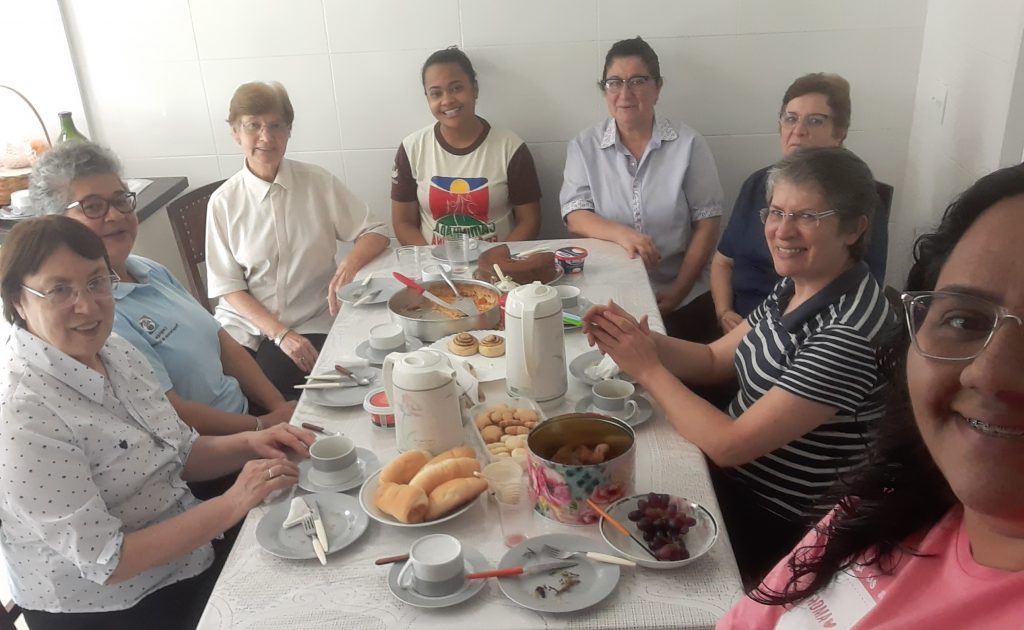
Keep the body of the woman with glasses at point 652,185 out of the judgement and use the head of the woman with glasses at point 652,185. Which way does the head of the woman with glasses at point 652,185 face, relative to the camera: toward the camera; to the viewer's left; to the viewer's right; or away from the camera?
toward the camera

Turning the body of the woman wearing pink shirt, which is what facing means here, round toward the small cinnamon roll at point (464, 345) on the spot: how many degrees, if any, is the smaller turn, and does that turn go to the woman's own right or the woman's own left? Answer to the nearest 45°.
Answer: approximately 135° to the woman's own right

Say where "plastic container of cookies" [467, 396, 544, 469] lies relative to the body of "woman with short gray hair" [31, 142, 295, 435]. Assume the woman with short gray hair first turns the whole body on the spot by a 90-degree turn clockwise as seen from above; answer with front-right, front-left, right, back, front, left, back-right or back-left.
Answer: left

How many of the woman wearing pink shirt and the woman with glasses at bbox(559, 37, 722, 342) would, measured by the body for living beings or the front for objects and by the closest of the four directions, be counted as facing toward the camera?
2

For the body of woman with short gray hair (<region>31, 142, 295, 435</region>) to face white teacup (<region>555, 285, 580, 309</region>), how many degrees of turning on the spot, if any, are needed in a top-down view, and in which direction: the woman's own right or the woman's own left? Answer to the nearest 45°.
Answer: approximately 45° to the woman's own left

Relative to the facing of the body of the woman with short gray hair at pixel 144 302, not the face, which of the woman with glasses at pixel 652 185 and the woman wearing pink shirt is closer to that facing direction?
the woman wearing pink shirt

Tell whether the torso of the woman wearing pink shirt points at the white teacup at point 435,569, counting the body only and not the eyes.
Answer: no

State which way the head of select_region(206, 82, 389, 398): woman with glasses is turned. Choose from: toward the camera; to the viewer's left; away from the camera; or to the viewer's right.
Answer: toward the camera

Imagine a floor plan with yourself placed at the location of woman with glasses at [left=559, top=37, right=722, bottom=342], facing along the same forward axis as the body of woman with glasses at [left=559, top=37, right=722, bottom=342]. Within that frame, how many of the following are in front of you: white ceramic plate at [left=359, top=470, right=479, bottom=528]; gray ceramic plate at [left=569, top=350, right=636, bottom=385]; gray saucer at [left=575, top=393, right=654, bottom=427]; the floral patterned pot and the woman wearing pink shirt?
5

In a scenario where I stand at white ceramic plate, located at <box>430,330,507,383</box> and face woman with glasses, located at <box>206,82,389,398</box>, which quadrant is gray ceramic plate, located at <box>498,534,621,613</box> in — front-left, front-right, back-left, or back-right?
back-left

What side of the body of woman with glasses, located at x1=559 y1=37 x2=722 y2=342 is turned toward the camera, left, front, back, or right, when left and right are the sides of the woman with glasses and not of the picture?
front

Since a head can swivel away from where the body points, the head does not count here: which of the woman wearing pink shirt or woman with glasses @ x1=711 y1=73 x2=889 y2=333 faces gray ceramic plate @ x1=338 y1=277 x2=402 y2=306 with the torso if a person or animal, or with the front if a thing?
the woman with glasses

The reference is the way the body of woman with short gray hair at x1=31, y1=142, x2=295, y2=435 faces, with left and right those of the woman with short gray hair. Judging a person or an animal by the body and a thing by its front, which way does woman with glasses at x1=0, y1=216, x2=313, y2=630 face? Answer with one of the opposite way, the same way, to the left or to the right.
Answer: the same way

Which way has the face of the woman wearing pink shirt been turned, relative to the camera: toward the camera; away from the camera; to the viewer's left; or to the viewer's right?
toward the camera

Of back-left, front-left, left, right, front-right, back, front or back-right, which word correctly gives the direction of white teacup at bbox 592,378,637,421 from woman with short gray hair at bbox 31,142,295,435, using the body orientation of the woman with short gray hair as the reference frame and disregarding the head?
front

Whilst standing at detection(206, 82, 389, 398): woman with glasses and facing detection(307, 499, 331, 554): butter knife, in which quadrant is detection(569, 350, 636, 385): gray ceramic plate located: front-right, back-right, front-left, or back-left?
front-left

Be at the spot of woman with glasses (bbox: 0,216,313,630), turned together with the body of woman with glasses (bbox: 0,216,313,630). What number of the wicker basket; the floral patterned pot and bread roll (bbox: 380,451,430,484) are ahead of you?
2

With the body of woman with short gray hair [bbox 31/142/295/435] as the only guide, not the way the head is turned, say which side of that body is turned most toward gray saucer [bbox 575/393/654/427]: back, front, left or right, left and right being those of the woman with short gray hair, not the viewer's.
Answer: front

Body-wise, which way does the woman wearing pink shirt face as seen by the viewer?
toward the camera
